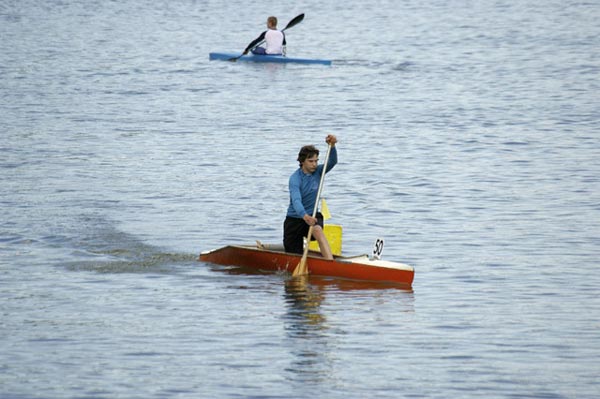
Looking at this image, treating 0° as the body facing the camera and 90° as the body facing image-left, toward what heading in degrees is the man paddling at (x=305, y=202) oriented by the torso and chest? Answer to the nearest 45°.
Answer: approximately 315°

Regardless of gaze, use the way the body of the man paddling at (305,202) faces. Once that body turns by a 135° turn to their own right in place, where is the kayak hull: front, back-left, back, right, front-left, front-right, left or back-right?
right

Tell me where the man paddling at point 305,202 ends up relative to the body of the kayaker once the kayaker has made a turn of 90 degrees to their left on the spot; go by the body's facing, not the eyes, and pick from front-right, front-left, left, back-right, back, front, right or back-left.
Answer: front-left

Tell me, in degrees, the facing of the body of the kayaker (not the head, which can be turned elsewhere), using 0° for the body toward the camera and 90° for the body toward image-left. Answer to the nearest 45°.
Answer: approximately 135°
